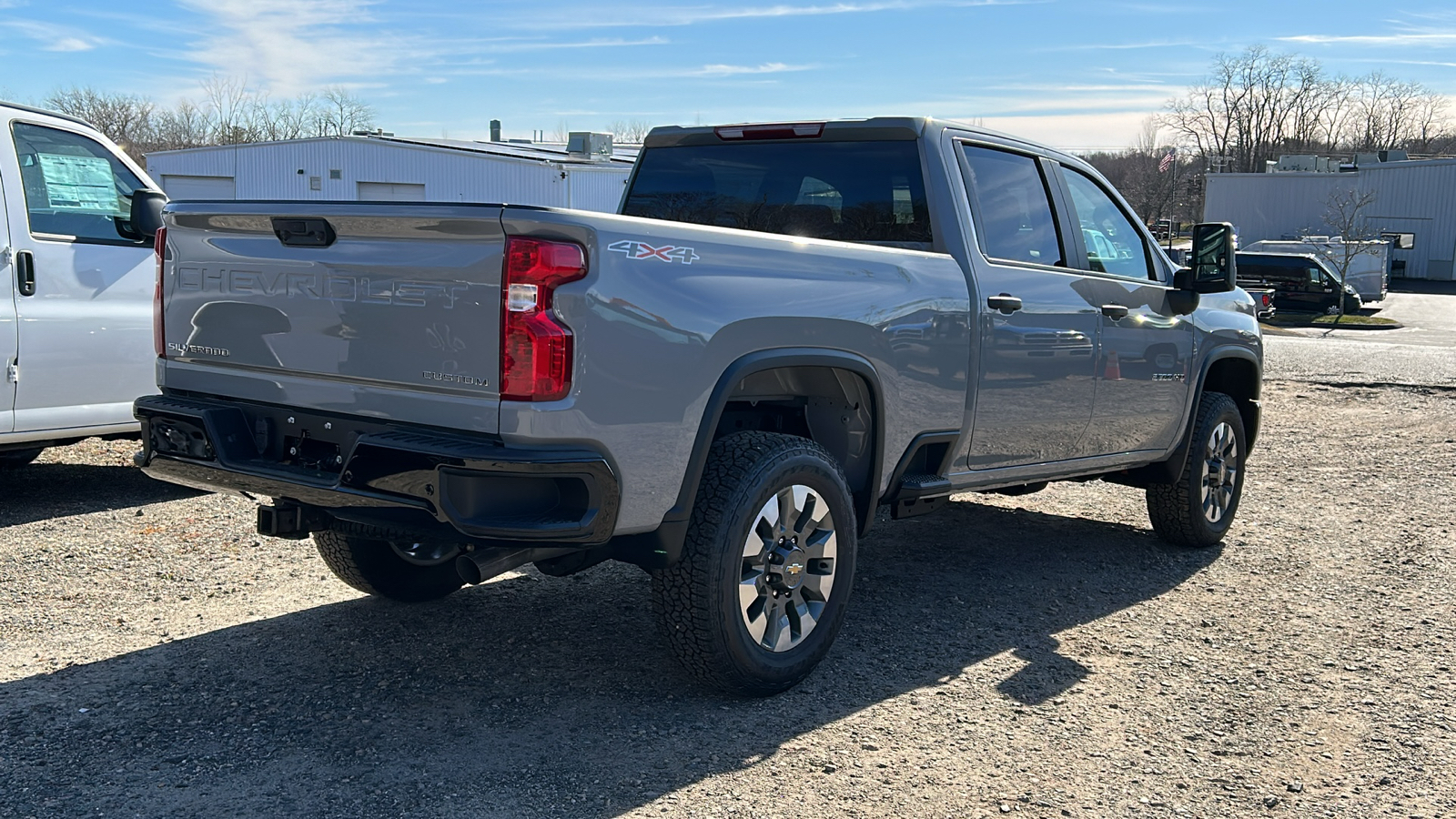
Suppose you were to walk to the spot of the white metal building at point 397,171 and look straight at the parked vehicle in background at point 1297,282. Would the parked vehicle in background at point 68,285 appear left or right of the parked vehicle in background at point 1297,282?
right

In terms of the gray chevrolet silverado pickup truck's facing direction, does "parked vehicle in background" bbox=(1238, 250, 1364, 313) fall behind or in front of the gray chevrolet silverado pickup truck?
in front

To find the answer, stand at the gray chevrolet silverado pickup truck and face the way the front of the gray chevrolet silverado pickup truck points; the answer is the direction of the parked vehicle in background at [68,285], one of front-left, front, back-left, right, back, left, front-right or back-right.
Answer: left

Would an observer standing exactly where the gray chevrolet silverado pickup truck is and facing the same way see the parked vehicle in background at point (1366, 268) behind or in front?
in front

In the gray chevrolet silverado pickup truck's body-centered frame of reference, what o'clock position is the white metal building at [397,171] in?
The white metal building is roughly at 10 o'clock from the gray chevrolet silverado pickup truck.

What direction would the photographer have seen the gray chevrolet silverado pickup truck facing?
facing away from the viewer and to the right of the viewer
